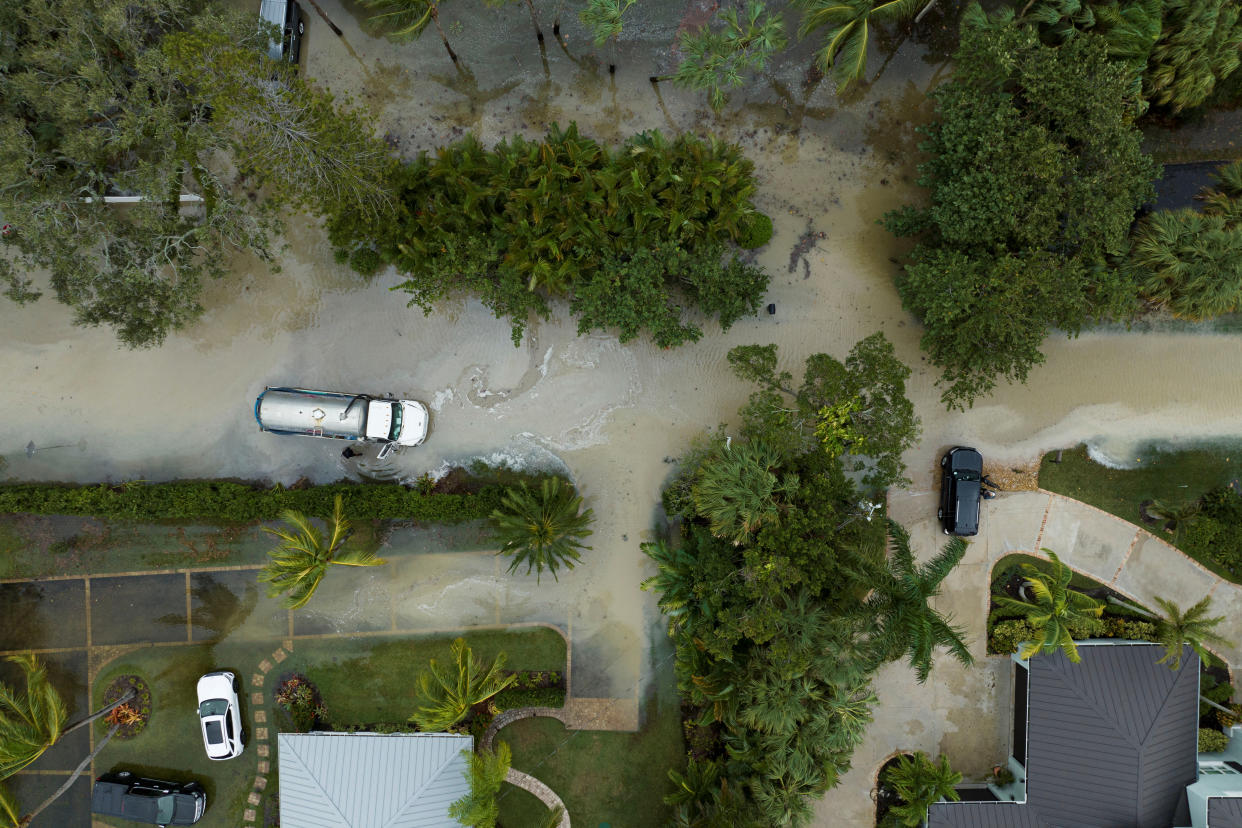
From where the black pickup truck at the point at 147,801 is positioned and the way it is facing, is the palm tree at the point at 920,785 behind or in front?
in front

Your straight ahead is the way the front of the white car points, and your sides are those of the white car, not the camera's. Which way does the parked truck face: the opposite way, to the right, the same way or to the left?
to the right

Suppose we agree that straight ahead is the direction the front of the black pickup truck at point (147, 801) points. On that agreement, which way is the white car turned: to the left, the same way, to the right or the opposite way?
to the left

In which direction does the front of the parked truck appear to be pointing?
to the viewer's right

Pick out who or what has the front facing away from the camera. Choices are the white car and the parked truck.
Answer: the white car

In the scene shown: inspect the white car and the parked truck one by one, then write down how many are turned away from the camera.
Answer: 1

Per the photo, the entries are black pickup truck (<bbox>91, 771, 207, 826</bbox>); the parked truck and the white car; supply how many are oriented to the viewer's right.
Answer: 2

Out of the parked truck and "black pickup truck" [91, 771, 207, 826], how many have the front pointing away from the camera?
0

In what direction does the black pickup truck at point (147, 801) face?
to the viewer's right

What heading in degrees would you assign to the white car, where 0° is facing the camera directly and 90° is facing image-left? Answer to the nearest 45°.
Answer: approximately 180°

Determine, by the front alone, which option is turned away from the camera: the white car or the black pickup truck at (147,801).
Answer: the white car
